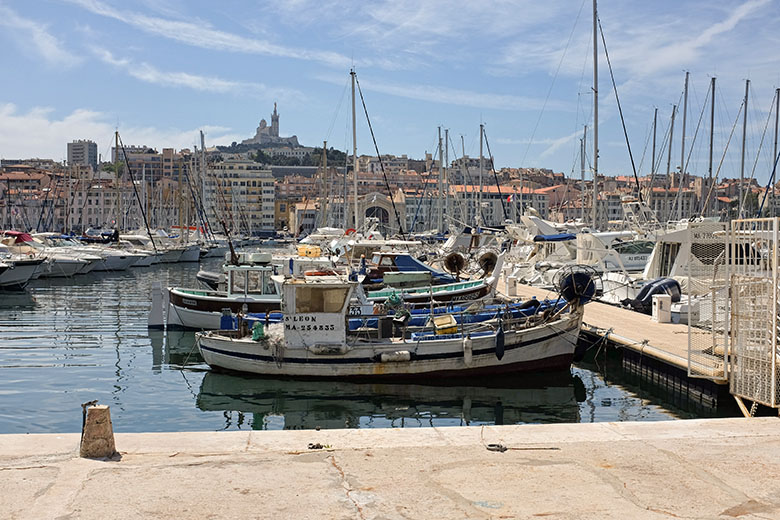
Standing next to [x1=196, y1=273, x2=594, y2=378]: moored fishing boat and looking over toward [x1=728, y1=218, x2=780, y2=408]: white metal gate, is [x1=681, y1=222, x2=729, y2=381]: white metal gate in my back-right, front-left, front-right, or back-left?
front-left

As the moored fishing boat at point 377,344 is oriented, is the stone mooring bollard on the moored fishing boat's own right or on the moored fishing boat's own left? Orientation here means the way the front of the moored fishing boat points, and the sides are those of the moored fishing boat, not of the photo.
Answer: on the moored fishing boat's own right

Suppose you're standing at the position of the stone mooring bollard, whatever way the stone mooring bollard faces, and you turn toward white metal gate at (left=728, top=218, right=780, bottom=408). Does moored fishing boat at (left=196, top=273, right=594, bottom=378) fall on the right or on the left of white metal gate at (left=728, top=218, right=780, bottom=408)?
left

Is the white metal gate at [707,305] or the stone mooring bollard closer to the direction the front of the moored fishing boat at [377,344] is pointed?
the white metal gate

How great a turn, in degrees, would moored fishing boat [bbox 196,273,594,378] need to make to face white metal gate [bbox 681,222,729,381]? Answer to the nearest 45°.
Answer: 0° — it already faces it

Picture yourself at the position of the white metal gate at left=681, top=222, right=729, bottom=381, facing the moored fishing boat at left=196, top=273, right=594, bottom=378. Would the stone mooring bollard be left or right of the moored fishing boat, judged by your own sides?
left

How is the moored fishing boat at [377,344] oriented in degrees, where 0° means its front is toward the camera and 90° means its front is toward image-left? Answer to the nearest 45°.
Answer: approximately 270°
